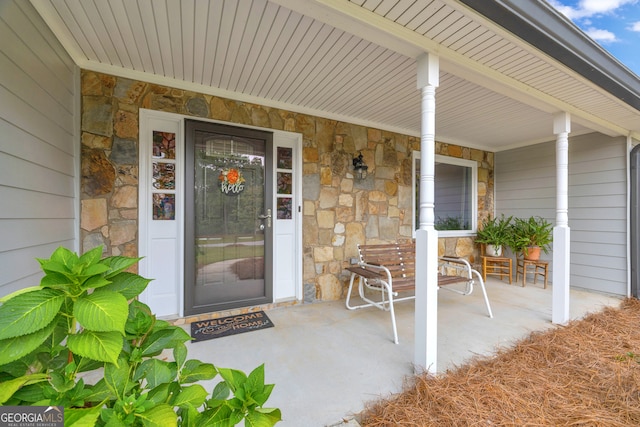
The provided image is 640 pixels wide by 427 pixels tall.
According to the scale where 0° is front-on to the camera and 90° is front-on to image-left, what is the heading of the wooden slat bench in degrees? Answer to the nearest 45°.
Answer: approximately 315°

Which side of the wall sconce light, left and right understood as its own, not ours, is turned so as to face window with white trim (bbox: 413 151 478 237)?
left

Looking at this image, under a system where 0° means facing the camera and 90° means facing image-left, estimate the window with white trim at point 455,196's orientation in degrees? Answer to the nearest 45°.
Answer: approximately 315°

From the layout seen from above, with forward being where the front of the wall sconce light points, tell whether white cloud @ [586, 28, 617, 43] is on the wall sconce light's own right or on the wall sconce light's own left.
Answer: on the wall sconce light's own left

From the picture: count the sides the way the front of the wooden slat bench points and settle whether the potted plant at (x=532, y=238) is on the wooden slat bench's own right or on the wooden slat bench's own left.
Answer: on the wooden slat bench's own left
